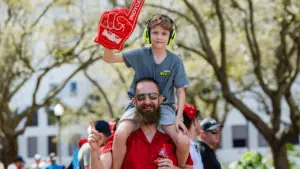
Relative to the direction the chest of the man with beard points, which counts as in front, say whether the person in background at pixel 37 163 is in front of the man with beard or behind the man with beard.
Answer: behind

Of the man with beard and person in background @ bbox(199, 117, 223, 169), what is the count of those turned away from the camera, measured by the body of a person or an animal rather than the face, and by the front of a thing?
0

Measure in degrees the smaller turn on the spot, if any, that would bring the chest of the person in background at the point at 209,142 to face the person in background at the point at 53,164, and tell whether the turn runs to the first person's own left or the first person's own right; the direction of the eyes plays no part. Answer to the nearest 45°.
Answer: approximately 90° to the first person's own right

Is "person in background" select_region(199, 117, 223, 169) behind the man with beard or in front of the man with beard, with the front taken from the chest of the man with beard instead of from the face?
behind

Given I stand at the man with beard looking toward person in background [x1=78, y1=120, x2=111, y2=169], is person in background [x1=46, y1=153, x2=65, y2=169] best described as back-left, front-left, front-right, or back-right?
front-right

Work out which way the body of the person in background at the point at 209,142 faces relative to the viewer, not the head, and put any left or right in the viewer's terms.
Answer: facing the viewer and to the right of the viewer

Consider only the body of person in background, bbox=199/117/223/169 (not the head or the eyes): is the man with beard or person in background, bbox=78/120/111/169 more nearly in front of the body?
the man with beard

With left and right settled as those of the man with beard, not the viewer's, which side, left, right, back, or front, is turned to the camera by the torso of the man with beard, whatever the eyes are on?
front

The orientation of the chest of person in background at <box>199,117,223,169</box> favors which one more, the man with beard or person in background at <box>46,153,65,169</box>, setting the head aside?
the man with beard

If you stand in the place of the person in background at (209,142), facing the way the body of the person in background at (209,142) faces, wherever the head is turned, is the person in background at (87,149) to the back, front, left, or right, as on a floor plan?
right
